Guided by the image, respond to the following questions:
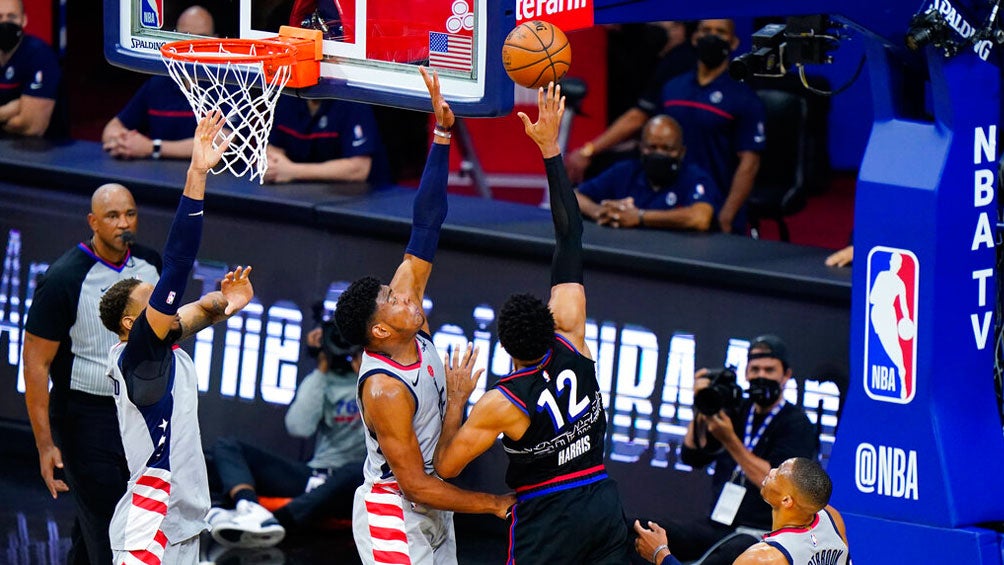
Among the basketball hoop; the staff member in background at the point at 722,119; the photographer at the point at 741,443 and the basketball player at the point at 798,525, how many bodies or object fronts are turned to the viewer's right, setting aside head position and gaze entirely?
0

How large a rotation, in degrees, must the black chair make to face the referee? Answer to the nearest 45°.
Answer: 0° — it already faces them

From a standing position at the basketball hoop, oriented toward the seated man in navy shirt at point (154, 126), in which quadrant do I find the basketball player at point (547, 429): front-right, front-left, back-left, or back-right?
back-right

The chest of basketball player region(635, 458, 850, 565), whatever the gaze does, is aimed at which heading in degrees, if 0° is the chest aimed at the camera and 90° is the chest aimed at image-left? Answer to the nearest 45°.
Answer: approximately 135°

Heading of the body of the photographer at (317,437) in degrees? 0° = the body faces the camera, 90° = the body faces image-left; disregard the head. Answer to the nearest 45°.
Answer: approximately 45°

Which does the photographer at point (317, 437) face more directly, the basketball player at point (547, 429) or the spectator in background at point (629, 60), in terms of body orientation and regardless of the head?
the basketball player

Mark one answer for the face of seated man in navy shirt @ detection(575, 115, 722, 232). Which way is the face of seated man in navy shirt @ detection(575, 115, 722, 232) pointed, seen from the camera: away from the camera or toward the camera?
toward the camera

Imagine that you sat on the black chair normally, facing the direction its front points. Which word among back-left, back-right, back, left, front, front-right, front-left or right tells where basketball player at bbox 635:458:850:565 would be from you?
front-left

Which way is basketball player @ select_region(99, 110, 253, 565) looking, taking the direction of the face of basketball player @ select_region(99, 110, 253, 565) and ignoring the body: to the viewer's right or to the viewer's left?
to the viewer's right

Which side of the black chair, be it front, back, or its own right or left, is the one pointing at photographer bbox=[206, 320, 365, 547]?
front

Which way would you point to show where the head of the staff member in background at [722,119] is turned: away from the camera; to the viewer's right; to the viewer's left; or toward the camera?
toward the camera

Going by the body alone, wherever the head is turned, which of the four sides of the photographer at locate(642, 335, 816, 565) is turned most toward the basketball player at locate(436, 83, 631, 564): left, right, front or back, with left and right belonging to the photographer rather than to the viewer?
front

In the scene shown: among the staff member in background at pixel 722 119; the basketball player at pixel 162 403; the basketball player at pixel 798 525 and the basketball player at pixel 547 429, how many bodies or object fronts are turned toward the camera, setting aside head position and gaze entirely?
1

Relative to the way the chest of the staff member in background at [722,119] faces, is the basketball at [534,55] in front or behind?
in front

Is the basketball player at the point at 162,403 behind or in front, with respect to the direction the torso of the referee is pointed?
in front
